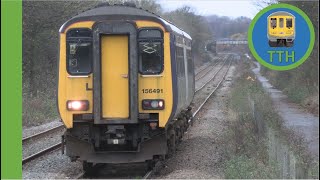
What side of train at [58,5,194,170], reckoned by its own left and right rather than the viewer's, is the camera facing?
front
